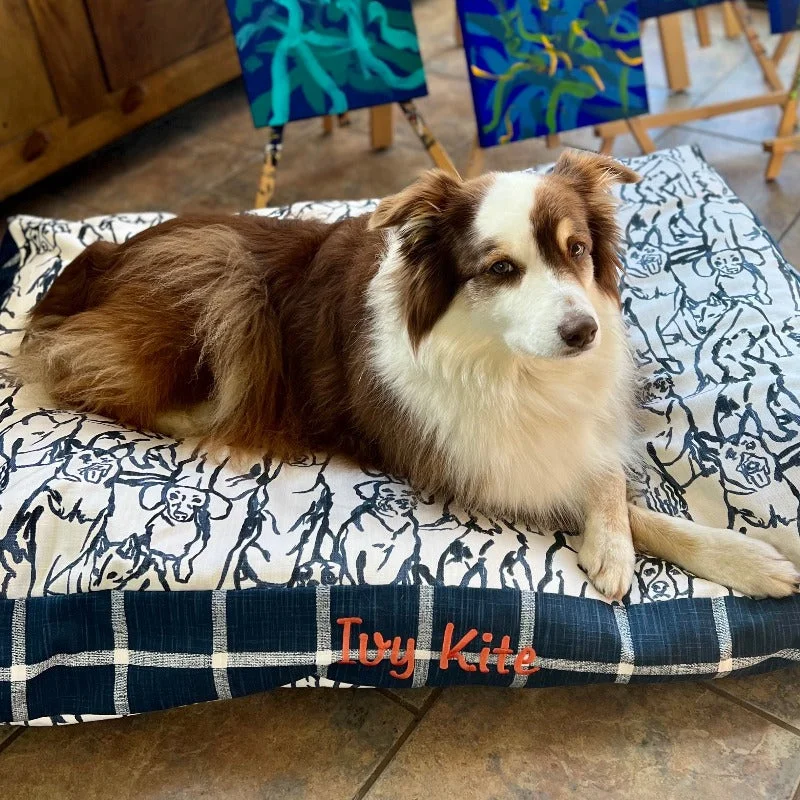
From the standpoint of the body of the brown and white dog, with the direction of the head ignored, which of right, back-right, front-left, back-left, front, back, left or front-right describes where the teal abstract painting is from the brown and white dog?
back-left

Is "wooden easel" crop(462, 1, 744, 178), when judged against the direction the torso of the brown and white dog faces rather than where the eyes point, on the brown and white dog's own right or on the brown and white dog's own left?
on the brown and white dog's own left

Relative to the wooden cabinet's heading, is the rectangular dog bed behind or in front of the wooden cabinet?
in front

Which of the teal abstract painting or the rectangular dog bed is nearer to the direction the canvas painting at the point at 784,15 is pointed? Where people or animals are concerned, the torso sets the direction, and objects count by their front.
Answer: the rectangular dog bed

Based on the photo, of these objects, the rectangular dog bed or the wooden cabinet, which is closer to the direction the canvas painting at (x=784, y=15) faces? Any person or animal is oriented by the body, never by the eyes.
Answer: the rectangular dog bed

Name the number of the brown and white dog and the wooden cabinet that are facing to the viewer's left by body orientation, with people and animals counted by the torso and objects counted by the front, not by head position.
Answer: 0

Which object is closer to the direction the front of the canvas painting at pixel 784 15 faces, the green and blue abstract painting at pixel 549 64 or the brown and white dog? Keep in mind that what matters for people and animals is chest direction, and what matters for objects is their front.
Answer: the brown and white dog

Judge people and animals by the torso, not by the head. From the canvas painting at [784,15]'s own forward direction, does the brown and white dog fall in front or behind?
in front

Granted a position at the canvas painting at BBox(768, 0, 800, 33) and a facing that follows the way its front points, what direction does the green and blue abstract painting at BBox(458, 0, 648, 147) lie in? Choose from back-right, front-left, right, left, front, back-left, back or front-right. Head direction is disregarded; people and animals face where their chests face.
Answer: front-right

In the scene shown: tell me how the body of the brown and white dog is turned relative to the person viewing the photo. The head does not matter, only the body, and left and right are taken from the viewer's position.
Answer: facing the viewer and to the right of the viewer

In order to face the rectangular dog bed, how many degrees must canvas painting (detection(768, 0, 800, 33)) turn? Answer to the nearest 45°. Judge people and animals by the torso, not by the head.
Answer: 0° — it already faces it
